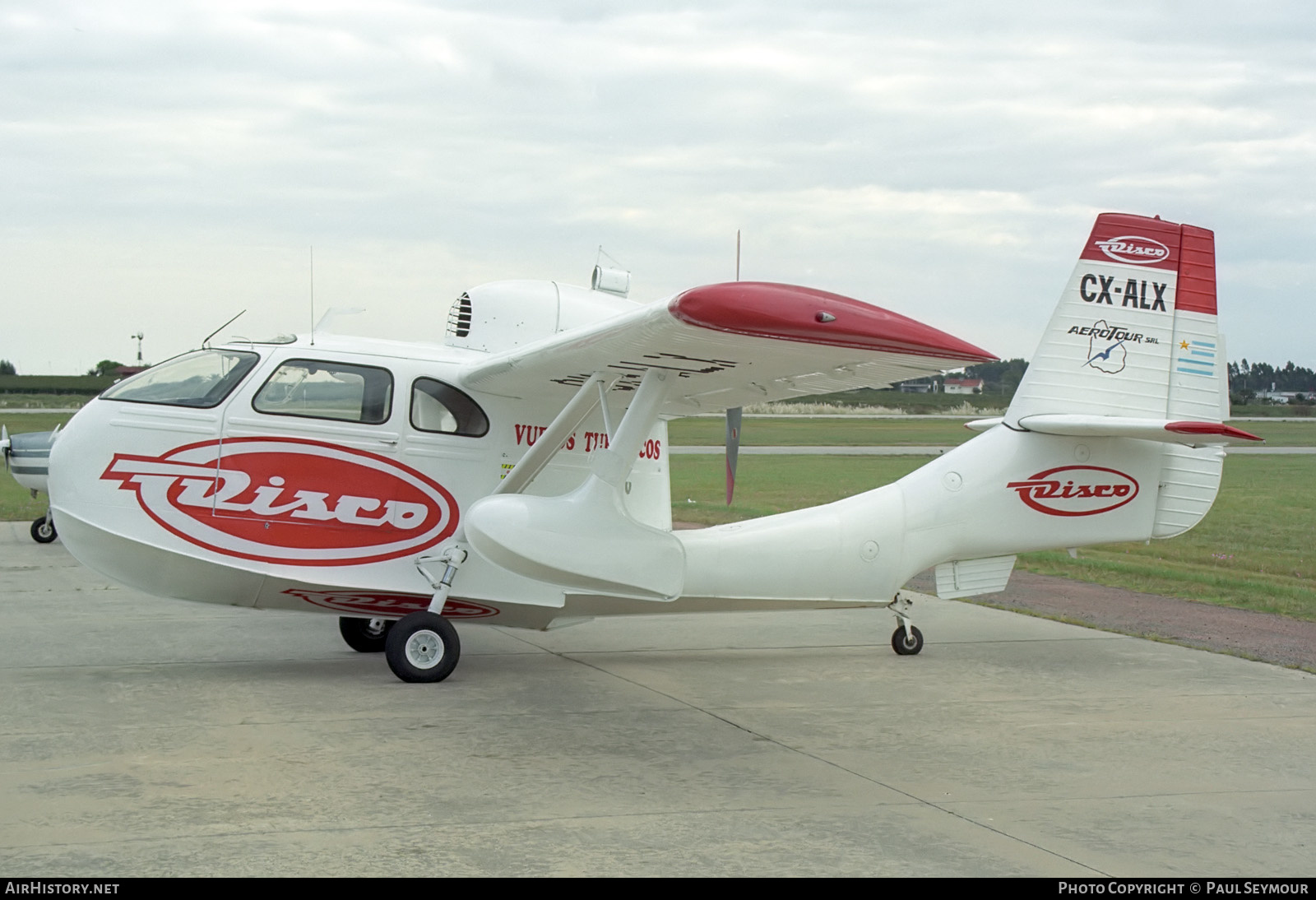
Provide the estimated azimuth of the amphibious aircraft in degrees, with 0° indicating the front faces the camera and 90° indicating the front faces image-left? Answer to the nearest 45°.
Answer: approximately 90°
